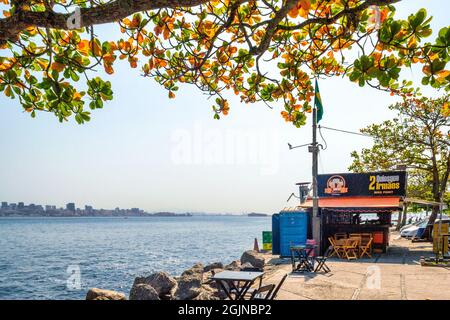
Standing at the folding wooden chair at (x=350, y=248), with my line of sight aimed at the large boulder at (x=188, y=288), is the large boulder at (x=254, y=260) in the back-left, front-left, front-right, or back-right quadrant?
front-right

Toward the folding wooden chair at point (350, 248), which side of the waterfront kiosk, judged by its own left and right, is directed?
front

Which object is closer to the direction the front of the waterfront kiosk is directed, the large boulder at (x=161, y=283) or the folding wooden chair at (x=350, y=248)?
the folding wooden chair

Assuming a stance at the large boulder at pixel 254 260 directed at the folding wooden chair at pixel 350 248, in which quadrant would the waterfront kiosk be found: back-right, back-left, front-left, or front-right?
front-left

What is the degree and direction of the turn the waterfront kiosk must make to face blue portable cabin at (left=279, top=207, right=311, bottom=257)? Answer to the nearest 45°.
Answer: approximately 45° to its right

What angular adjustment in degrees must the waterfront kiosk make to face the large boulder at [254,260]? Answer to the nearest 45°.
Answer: approximately 45° to its right

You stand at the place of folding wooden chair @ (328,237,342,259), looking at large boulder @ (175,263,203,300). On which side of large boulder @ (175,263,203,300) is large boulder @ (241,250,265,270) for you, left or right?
right

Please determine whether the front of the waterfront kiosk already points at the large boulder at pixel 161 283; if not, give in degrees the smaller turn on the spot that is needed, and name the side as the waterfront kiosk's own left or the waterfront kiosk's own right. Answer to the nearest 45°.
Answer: approximately 45° to the waterfront kiosk's own right

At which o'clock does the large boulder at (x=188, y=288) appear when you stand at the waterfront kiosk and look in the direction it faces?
The large boulder is roughly at 1 o'clock from the waterfront kiosk.

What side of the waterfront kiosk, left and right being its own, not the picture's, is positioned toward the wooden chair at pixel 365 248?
front

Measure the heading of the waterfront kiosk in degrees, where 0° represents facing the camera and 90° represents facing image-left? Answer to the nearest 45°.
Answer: approximately 0°

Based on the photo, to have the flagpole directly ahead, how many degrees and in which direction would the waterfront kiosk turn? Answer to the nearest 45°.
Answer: approximately 45° to its right

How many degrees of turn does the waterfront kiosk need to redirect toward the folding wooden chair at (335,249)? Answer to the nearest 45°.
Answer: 0° — it already faces it
